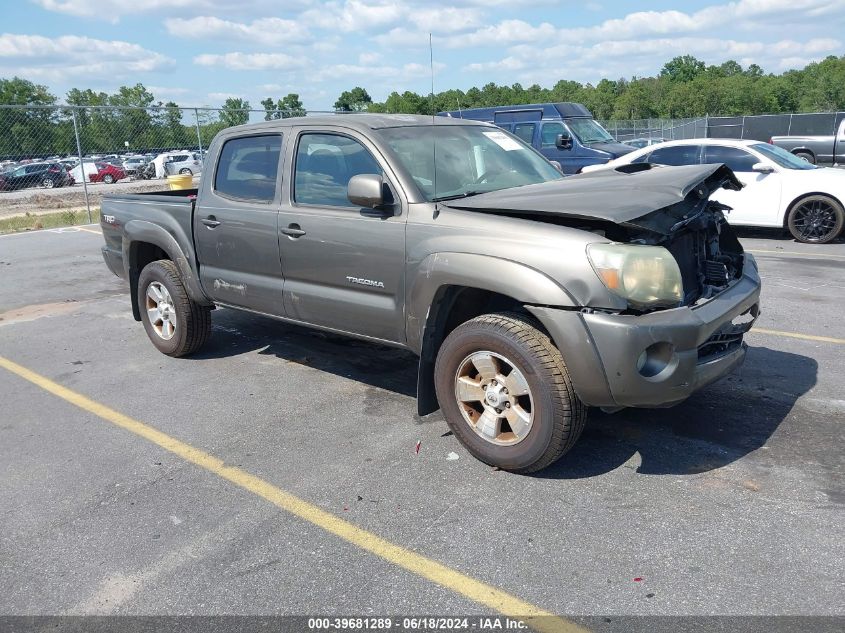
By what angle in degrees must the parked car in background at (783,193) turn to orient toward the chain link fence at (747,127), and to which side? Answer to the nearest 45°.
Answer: approximately 90° to its left

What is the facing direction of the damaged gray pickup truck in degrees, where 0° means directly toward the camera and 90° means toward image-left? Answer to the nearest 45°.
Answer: approximately 315°

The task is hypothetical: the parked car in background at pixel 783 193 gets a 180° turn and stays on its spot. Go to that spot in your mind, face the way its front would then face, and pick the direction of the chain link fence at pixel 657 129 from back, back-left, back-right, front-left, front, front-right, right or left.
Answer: right

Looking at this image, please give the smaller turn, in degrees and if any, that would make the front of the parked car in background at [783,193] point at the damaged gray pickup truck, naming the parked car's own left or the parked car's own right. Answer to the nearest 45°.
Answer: approximately 90° to the parked car's own right

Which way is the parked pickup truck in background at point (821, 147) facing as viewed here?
to the viewer's right

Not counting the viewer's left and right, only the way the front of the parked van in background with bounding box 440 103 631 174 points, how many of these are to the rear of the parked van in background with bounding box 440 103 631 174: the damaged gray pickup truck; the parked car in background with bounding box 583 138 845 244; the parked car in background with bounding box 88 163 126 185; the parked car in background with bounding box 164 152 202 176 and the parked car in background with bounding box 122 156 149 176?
3

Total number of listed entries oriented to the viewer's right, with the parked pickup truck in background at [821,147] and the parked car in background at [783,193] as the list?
2

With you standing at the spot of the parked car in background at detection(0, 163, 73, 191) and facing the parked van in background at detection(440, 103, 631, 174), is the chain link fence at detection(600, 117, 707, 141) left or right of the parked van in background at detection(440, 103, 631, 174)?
left

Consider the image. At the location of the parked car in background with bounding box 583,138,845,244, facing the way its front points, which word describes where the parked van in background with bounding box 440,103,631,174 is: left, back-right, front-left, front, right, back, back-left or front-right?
back-left

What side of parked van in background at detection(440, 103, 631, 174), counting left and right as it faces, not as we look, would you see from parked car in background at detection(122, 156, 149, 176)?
back

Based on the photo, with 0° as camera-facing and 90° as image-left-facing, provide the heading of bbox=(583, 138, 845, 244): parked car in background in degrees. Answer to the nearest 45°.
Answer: approximately 270°

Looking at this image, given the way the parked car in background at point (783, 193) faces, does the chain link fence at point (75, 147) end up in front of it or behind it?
behind
